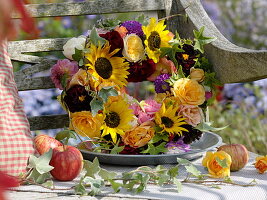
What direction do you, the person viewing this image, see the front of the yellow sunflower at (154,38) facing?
facing the viewer and to the left of the viewer

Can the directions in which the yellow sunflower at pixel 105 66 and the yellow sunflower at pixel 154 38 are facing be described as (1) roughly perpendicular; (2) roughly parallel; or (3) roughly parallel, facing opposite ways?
roughly parallel

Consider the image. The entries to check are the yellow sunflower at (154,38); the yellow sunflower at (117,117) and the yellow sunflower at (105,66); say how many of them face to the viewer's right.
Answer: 0

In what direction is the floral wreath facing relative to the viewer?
toward the camera

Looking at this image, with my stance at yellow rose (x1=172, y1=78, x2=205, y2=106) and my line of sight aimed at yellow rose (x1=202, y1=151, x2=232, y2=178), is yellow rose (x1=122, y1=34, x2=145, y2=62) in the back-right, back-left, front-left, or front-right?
back-right

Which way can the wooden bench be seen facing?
toward the camera

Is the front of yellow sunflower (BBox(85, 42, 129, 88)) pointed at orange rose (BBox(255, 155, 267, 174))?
no
